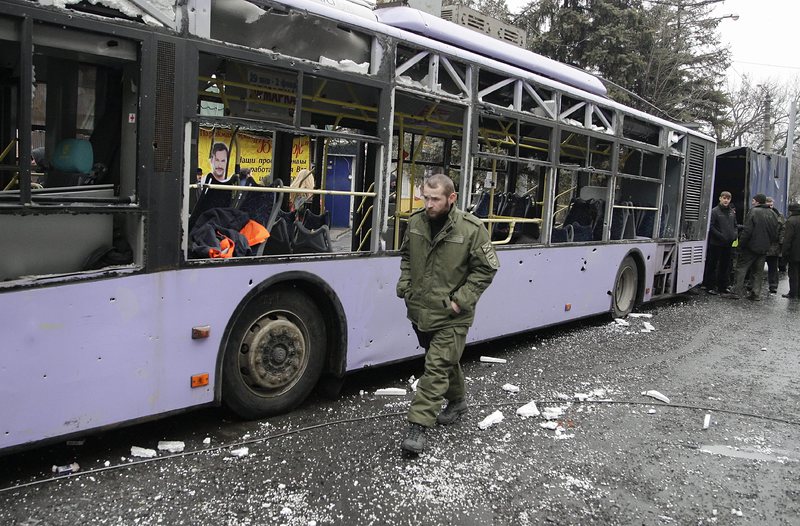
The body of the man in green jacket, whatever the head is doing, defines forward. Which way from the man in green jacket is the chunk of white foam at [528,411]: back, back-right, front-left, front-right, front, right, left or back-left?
back

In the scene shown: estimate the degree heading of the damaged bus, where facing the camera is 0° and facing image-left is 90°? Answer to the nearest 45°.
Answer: approximately 45°

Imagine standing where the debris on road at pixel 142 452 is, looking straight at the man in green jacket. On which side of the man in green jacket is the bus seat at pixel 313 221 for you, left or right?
left

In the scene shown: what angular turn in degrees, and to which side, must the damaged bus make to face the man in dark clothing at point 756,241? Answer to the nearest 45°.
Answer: approximately 180°

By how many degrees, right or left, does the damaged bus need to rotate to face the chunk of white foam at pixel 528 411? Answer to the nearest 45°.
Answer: approximately 135° to its left

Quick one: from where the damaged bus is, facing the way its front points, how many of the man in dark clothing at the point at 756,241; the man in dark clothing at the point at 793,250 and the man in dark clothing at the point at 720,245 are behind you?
3
